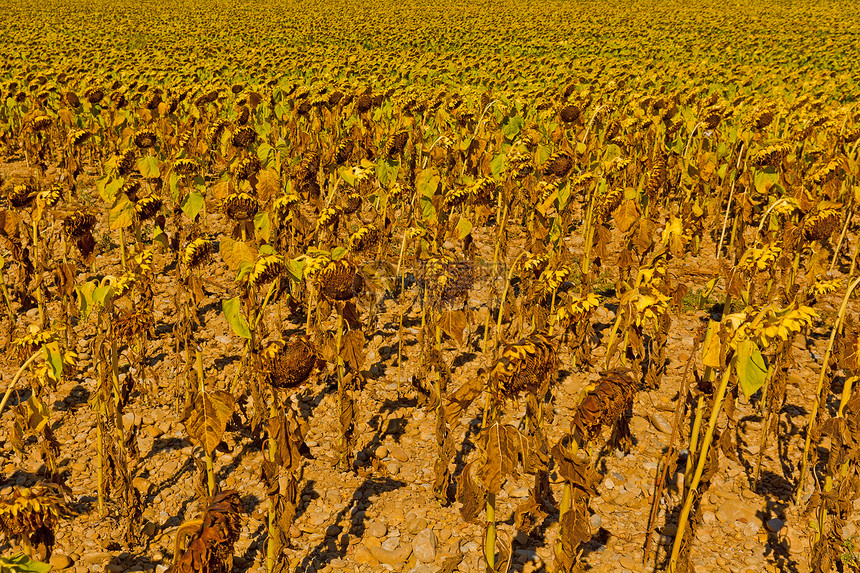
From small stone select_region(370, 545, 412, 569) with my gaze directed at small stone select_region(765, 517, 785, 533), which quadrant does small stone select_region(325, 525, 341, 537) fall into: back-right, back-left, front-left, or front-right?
back-left

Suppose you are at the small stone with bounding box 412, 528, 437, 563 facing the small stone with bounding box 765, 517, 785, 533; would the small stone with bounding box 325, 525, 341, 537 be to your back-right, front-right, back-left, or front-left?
back-left

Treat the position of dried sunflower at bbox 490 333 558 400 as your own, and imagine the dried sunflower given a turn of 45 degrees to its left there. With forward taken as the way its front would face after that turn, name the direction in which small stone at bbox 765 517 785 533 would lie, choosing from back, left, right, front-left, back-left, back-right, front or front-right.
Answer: front-left

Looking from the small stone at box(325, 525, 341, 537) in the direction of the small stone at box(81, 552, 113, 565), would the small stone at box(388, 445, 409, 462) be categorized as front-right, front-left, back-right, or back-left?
back-right
